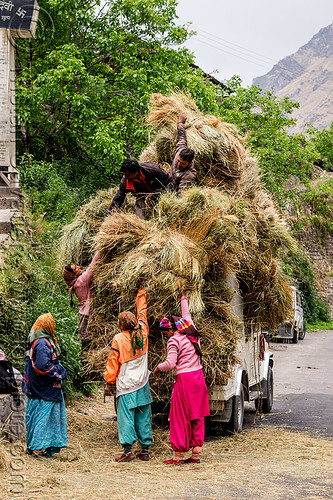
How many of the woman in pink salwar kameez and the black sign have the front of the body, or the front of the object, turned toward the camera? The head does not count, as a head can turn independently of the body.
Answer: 1

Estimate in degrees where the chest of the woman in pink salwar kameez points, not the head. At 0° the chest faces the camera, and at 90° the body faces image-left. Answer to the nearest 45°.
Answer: approximately 135°

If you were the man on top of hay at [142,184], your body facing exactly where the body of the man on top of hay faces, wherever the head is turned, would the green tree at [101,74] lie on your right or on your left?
on your right

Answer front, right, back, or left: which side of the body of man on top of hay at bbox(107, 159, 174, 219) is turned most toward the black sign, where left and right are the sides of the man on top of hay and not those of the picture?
right

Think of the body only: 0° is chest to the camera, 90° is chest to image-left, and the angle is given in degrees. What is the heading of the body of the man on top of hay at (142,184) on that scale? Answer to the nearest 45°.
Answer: approximately 45°

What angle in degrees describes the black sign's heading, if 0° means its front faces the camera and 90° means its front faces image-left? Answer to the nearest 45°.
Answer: approximately 0°

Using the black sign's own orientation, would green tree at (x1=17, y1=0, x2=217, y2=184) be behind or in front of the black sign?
behind
